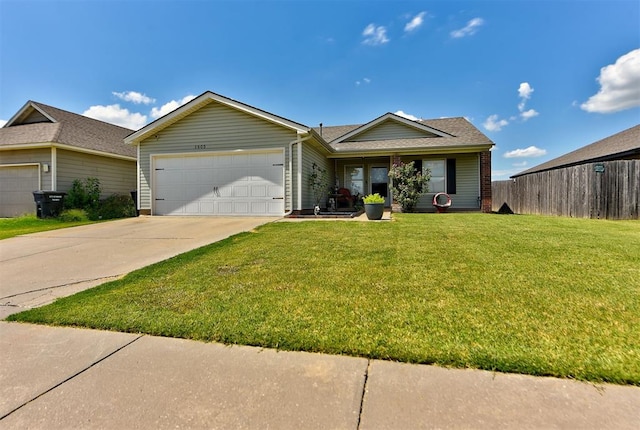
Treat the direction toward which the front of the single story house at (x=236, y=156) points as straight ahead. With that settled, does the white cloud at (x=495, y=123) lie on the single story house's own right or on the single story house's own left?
on the single story house's own left

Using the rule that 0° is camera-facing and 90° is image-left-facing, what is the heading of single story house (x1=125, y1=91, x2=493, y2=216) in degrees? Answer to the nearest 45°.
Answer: approximately 0°

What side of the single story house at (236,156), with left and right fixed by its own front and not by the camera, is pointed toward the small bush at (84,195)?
right

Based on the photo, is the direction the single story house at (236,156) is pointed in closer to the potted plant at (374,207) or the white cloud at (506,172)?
the potted plant

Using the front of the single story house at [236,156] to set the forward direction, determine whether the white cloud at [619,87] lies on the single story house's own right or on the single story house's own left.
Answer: on the single story house's own left

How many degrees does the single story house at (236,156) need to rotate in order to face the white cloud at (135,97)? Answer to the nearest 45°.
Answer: approximately 135° to its right

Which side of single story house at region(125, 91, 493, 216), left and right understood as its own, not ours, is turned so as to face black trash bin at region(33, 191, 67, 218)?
right

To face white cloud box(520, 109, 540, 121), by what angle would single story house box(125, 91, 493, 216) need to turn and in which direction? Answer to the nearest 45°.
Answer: approximately 135° to its left

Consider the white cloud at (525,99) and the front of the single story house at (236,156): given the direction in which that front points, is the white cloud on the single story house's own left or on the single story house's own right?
on the single story house's own left

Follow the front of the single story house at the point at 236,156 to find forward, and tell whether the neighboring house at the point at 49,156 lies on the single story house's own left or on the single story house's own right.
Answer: on the single story house's own right
